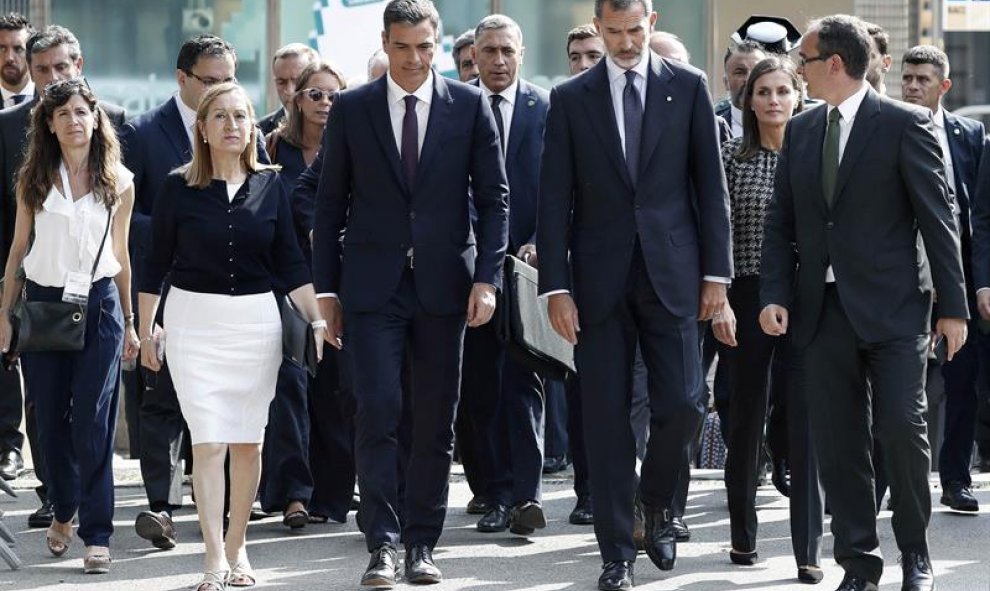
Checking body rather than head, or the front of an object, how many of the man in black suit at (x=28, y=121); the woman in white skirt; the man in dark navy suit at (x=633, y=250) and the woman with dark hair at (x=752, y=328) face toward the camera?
4

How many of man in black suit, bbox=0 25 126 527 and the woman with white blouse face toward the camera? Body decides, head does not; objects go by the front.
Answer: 2

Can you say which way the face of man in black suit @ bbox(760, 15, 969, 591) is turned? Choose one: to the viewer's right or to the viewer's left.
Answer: to the viewer's left

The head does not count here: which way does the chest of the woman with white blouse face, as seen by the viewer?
toward the camera

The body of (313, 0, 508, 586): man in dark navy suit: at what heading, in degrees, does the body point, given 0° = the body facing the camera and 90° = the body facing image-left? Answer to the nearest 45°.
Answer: approximately 0°

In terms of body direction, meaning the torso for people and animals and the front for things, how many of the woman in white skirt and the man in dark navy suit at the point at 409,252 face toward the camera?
2

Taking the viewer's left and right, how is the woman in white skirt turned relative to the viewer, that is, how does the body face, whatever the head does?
facing the viewer
